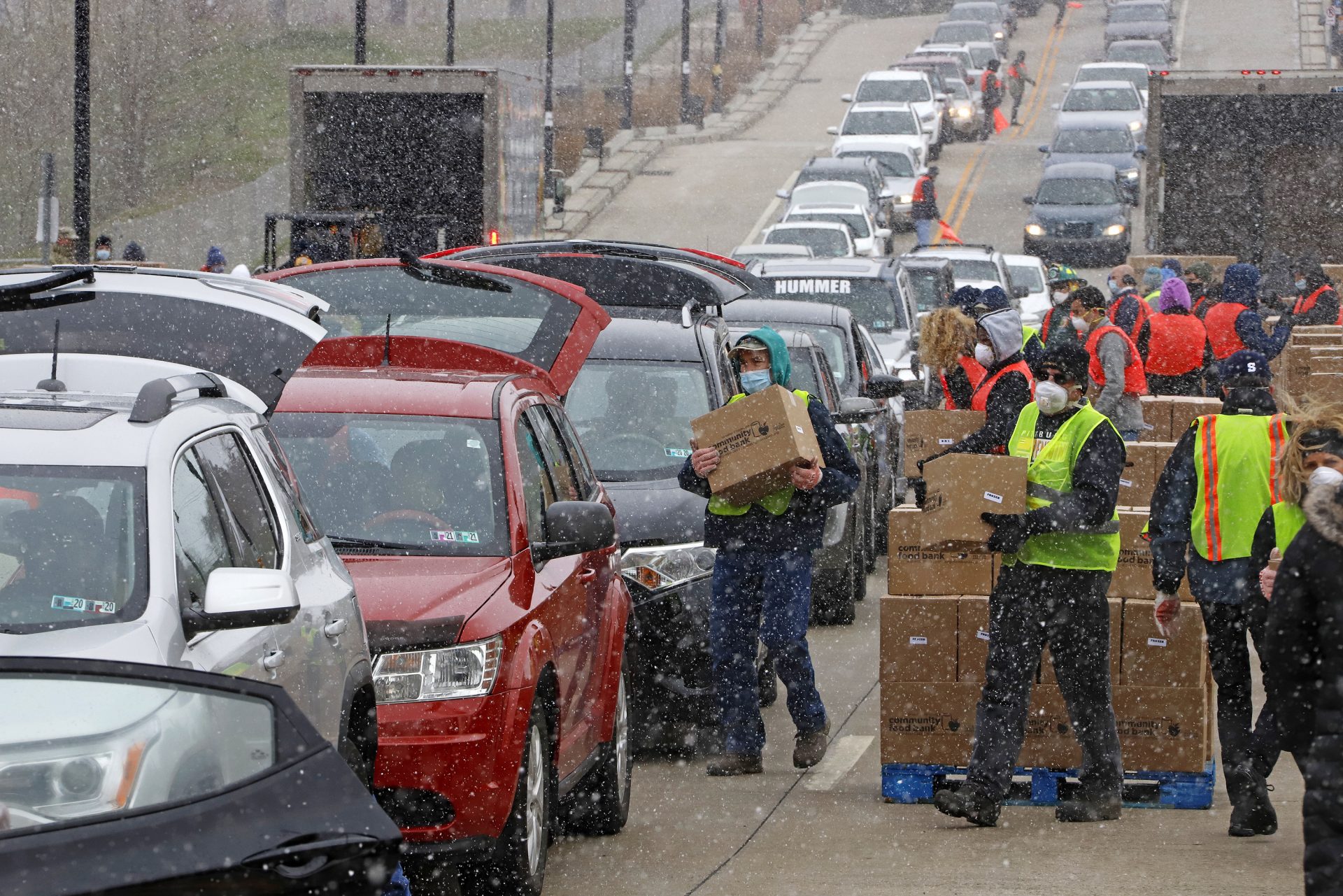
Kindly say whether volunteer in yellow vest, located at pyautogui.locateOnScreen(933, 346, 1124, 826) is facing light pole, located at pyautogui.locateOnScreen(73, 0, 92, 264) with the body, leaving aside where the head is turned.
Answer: no

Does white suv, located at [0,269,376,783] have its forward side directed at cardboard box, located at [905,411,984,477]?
no

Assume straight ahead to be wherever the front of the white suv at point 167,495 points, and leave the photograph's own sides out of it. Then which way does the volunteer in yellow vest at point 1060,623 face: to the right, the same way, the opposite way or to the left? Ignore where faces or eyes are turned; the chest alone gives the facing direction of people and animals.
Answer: the same way

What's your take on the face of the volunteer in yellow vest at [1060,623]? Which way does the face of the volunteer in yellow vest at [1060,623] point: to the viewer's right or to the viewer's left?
to the viewer's left

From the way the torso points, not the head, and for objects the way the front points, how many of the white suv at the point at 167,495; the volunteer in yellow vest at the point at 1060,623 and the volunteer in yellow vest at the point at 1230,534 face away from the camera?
1

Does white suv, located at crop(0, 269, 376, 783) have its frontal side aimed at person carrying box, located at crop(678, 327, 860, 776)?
no

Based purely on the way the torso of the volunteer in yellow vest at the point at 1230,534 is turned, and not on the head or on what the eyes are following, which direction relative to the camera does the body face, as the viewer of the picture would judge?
away from the camera

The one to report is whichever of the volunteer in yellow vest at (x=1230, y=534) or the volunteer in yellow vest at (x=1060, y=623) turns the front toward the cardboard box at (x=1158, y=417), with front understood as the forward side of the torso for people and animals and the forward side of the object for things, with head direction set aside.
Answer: the volunteer in yellow vest at (x=1230, y=534)

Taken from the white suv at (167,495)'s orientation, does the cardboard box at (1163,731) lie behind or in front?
behind

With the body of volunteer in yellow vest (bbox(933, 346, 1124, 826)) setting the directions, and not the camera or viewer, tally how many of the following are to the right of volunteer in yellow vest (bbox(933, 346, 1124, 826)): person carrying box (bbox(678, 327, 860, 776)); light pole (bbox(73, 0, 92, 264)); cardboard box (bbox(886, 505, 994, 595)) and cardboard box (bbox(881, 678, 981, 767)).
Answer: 4

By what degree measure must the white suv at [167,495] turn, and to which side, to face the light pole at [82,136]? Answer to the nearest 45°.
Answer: approximately 135° to its right

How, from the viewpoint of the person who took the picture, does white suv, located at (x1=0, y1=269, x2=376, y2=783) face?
facing the viewer and to the left of the viewer
